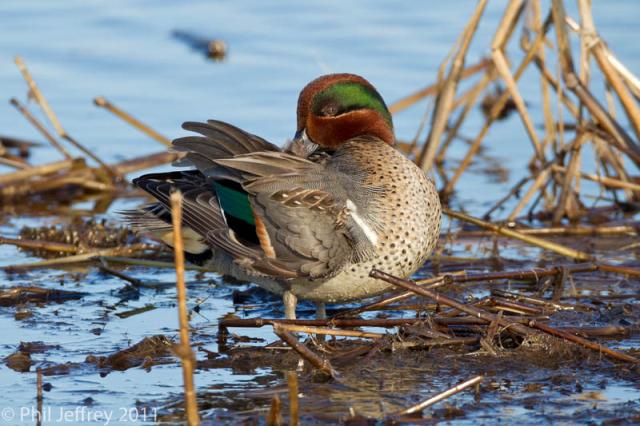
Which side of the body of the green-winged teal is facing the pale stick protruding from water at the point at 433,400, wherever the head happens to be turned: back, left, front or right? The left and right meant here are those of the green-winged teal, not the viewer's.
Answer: right

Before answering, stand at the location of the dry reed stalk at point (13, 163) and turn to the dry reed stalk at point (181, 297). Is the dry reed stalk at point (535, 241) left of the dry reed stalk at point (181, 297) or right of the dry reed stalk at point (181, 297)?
left

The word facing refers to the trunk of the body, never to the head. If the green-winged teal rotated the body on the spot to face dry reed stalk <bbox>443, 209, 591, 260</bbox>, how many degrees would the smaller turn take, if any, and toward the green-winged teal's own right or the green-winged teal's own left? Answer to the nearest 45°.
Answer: approximately 45° to the green-winged teal's own left

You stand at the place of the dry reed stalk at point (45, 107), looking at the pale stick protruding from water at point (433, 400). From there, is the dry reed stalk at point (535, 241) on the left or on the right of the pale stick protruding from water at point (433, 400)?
left

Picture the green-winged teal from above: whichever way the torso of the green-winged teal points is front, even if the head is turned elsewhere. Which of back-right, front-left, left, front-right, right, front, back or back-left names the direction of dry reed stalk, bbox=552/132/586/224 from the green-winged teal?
front-left

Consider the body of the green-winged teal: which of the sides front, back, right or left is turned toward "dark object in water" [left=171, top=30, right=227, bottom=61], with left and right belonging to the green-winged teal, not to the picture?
left

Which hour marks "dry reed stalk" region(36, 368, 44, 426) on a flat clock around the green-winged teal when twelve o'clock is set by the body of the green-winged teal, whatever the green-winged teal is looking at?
The dry reed stalk is roughly at 5 o'clock from the green-winged teal.

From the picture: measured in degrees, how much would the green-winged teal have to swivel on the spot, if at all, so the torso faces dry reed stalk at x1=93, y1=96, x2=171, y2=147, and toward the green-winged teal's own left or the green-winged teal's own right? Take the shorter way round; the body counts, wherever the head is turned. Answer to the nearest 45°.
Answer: approximately 135° to the green-winged teal's own left

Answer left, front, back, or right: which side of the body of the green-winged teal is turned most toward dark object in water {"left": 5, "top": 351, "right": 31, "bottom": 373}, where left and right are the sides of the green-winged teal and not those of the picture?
back

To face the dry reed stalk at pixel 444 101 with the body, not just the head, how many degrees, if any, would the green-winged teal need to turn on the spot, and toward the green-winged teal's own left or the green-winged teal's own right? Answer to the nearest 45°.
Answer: approximately 45° to the green-winged teal's own left

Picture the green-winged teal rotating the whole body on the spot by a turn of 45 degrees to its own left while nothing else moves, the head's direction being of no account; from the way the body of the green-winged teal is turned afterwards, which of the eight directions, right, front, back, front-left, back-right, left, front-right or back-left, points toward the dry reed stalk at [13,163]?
left

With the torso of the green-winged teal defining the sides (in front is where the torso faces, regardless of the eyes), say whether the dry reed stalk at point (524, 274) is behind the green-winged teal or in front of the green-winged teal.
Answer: in front

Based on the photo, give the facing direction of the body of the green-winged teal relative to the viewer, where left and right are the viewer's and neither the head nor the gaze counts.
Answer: facing to the right of the viewer
